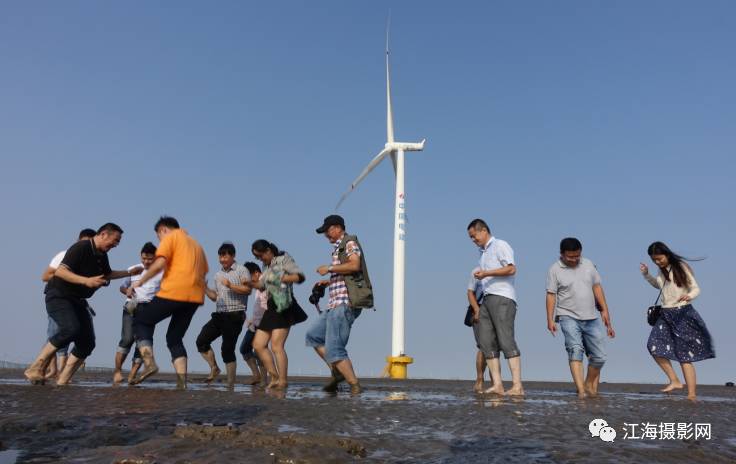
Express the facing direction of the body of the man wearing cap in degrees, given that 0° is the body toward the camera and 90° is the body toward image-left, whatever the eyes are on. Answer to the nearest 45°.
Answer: approximately 90°

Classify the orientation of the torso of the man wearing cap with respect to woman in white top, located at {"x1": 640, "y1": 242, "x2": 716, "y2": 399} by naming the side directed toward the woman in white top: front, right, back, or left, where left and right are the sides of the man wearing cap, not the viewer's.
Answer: back

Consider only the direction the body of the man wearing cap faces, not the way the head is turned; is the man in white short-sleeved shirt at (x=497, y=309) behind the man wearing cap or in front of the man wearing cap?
behind

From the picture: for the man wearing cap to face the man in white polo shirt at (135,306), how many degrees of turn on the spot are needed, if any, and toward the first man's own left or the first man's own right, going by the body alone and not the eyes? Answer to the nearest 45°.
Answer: approximately 45° to the first man's own right

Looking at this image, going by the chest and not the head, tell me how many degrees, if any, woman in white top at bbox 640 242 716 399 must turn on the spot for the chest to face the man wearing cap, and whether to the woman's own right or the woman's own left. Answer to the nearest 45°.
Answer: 0° — they already face them

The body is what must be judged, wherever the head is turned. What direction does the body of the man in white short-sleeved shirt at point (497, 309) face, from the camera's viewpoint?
to the viewer's left

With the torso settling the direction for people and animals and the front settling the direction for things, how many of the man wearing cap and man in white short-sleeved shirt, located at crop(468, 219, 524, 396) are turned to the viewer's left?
2

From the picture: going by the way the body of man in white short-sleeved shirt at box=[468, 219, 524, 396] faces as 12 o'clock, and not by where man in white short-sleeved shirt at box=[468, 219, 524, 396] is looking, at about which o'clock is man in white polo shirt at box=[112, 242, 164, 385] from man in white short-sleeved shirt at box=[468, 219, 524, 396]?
man in white polo shirt at box=[112, 242, 164, 385] is roughly at 12 o'clock from man in white short-sleeved shirt at box=[468, 219, 524, 396].

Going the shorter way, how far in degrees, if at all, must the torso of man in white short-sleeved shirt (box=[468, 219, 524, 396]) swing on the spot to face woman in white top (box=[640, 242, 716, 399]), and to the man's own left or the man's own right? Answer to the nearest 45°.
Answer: approximately 135° to the man's own left
